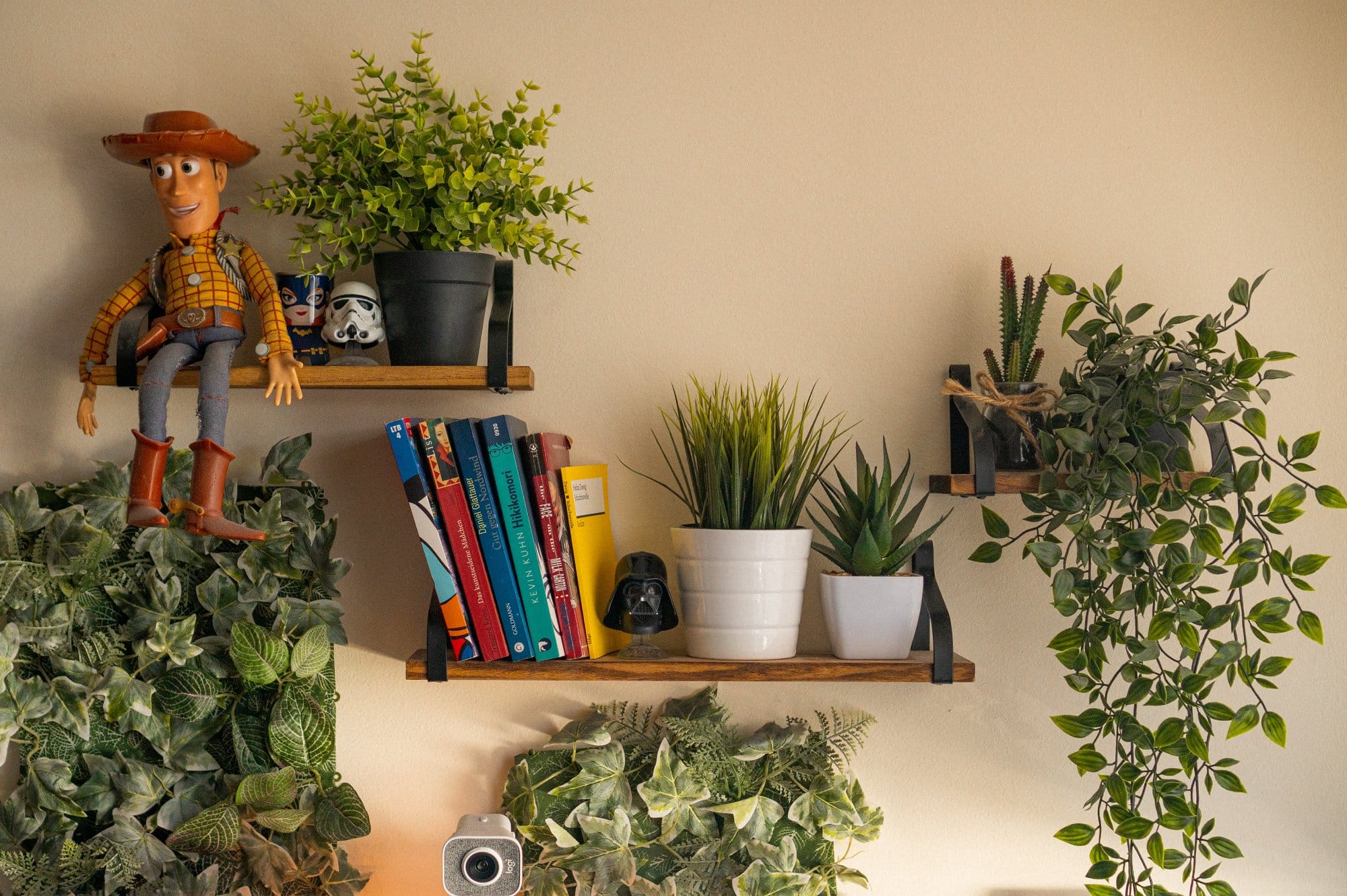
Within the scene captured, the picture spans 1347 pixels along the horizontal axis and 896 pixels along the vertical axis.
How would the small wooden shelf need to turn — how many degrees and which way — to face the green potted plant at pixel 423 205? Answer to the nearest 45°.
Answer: approximately 90° to its right

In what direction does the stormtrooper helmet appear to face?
toward the camera

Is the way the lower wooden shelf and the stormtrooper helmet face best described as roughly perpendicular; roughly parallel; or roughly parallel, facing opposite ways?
roughly parallel

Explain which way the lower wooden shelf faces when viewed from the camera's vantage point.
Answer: facing the viewer

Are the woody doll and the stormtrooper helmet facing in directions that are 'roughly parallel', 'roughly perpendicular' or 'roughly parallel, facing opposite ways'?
roughly parallel

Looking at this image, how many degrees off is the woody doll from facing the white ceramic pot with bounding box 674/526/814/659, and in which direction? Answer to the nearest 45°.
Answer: approximately 45° to its left

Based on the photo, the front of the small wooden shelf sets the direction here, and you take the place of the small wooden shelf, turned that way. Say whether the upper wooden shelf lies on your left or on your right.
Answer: on your right

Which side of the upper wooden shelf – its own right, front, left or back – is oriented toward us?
front
